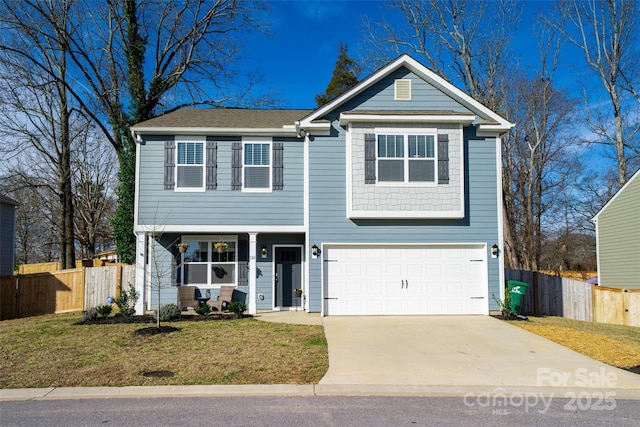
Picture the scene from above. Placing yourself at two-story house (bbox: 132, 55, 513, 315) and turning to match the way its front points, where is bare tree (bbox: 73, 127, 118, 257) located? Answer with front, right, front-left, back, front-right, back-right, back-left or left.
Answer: back-right

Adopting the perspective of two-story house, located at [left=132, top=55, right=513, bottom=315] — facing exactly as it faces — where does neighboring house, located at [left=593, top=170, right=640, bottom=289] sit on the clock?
The neighboring house is roughly at 8 o'clock from the two-story house.

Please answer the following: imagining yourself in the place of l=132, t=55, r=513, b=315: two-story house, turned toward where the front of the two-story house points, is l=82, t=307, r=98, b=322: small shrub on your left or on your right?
on your right

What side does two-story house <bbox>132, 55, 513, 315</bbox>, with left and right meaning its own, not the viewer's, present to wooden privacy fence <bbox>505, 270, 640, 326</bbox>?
left

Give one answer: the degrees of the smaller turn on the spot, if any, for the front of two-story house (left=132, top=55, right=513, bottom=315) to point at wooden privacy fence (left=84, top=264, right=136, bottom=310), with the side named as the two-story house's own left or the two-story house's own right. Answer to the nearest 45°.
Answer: approximately 90° to the two-story house's own right

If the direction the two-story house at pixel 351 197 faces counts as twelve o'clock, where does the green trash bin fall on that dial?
The green trash bin is roughly at 9 o'clock from the two-story house.

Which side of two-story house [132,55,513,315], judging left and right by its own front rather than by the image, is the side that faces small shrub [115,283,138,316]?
right

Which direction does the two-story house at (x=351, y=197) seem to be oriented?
toward the camera

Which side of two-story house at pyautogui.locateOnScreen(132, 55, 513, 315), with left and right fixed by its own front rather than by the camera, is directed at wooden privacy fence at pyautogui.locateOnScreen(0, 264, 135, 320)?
right

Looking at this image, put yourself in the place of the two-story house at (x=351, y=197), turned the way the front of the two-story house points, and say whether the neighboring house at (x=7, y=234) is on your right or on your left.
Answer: on your right

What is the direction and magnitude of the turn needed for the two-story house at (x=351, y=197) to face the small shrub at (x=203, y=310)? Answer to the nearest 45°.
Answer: approximately 90° to its right

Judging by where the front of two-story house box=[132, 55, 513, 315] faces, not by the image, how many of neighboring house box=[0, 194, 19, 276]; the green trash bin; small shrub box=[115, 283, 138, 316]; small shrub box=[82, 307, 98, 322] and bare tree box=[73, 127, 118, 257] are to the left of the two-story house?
1
